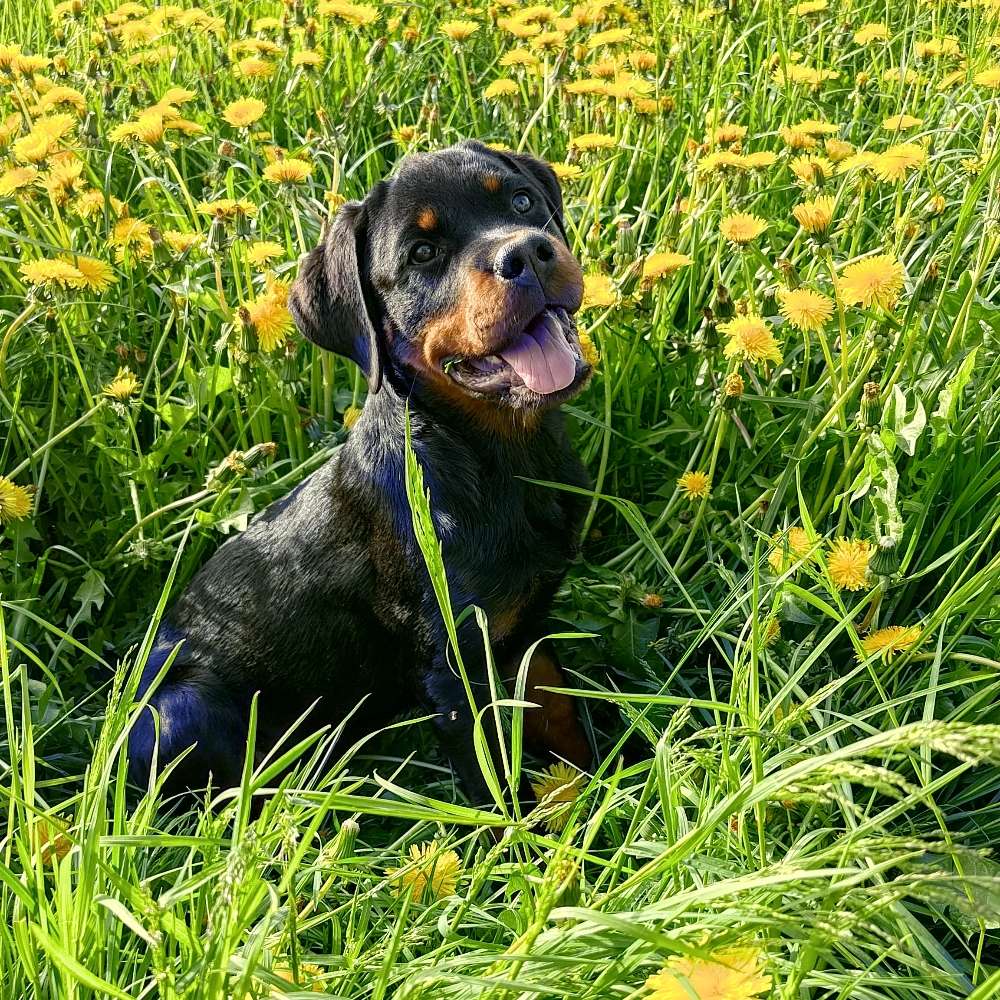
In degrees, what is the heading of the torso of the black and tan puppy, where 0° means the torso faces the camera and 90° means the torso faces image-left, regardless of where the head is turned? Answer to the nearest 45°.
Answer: approximately 315°

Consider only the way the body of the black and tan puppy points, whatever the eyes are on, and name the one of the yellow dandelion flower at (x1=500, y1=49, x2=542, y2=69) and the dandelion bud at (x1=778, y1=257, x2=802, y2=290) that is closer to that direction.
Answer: the dandelion bud

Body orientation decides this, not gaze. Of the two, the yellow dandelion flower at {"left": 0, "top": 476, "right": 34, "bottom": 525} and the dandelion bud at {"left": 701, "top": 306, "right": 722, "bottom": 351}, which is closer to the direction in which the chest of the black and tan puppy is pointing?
the dandelion bud

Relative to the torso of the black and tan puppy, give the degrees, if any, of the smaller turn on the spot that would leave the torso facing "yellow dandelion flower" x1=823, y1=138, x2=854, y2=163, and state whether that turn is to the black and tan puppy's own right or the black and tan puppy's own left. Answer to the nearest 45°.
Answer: approximately 90° to the black and tan puppy's own left

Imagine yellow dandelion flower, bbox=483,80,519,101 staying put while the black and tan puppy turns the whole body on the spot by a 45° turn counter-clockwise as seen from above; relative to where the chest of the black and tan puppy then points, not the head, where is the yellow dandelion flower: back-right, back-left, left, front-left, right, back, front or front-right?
left

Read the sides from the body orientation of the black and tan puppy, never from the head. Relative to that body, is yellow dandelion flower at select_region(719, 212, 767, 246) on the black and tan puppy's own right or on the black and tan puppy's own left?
on the black and tan puppy's own left

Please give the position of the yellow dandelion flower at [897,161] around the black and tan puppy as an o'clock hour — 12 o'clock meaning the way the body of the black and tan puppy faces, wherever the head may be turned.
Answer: The yellow dandelion flower is roughly at 10 o'clock from the black and tan puppy.

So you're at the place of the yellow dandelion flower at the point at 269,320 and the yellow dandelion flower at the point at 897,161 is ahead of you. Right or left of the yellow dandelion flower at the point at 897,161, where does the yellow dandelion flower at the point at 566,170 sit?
left

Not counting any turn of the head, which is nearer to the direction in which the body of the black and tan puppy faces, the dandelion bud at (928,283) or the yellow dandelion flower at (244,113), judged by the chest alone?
the dandelion bud

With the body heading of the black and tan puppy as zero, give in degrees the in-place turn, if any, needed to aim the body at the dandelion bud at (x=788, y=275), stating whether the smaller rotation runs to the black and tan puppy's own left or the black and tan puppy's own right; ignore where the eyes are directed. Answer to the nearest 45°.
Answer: approximately 45° to the black and tan puppy's own left

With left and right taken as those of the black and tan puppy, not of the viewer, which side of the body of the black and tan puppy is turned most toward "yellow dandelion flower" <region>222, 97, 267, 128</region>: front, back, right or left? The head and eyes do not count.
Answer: back

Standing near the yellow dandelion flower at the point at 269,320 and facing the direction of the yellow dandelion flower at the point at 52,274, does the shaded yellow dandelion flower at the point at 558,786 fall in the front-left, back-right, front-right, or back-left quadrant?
back-left

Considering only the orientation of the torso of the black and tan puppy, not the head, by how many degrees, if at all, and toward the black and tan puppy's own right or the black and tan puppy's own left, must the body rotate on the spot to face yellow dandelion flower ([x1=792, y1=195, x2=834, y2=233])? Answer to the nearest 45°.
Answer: approximately 45° to the black and tan puppy's own left
